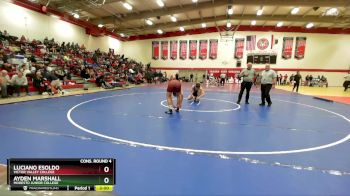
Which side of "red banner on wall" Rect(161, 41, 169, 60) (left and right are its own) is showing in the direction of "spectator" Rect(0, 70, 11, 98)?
front

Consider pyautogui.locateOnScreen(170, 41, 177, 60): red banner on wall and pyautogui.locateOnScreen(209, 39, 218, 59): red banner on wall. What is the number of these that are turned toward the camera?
2

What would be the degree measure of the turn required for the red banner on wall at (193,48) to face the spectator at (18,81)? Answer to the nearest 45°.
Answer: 0° — it already faces them

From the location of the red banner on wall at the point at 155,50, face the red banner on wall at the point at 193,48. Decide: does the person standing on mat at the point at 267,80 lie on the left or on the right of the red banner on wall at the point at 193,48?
right

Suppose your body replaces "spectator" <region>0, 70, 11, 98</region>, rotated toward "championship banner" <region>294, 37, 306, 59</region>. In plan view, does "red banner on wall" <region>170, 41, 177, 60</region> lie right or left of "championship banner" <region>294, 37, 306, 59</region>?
left

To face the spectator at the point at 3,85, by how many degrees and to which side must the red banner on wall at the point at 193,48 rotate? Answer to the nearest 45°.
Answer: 0° — it already faces them

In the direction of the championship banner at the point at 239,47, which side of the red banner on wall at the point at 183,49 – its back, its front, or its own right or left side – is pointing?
left

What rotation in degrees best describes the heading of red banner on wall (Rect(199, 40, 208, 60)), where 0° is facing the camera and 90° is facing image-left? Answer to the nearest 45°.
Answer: approximately 0°

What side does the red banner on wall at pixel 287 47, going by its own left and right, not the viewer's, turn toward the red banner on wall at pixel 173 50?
right

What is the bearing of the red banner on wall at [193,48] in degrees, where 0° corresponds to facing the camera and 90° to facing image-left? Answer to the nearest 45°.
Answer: approximately 0°
